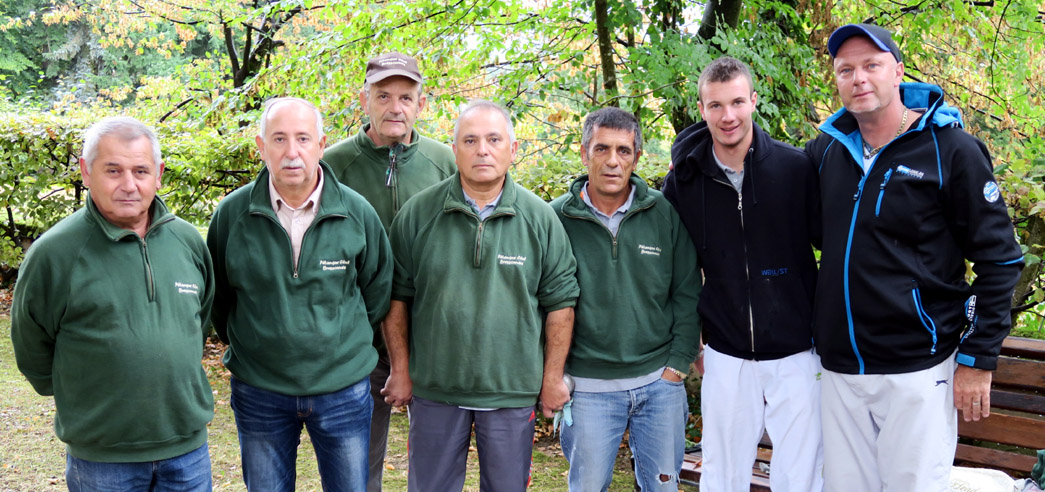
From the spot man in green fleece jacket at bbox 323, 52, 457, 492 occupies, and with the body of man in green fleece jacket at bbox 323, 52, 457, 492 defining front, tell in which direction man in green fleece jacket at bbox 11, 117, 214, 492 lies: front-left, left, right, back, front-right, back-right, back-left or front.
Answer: front-right

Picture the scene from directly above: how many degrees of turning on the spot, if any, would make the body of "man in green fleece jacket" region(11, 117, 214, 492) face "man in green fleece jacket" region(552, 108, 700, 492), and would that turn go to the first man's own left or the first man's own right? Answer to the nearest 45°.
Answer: approximately 45° to the first man's own left

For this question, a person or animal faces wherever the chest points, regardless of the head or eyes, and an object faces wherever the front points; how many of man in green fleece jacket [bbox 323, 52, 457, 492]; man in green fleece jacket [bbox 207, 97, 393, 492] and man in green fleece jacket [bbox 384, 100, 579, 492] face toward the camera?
3

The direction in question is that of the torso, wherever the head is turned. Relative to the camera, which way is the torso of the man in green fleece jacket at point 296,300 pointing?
toward the camera

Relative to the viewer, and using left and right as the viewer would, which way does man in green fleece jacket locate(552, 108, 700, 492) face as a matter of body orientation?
facing the viewer

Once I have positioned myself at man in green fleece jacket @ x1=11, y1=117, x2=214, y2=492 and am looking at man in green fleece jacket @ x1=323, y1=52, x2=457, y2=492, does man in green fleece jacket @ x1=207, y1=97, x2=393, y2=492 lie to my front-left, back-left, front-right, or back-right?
front-right

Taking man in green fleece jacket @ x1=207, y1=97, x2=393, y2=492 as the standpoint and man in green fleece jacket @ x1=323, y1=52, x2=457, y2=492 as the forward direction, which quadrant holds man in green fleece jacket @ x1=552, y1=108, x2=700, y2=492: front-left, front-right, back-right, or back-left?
front-right

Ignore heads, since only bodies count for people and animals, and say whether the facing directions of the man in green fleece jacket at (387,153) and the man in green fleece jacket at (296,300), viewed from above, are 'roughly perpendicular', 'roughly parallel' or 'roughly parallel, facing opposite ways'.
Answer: roughly parallel

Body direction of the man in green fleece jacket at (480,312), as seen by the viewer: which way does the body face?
toward the camera

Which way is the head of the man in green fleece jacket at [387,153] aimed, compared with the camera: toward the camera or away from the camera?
toward the camera

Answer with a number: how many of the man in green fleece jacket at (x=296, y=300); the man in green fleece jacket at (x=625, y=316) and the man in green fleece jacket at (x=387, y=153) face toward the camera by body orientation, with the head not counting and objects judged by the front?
3
